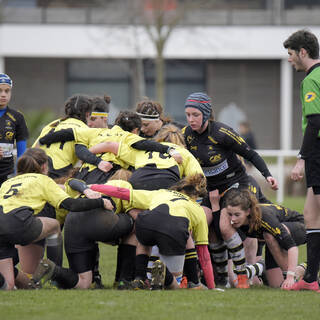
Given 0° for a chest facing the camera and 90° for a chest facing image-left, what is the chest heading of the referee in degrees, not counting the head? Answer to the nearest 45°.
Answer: approximately 90°

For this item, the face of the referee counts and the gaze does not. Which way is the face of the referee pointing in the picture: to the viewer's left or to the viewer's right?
to the viewer's left
